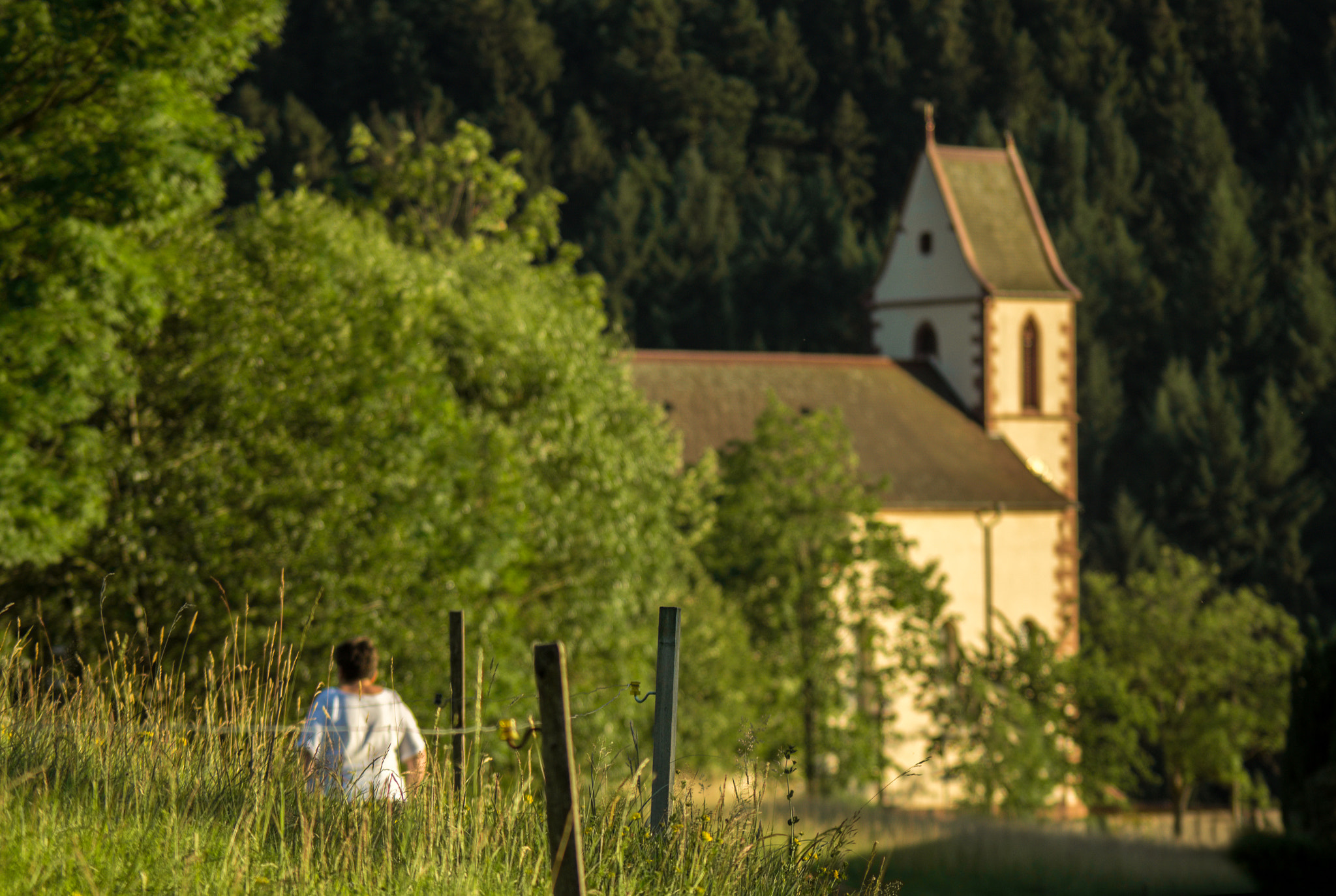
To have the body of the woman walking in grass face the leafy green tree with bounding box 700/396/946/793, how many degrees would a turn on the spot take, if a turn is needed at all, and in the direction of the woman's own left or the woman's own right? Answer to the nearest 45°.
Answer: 0° — they already face it

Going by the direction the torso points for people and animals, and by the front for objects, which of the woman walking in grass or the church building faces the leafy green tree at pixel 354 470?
the woman walking in grass

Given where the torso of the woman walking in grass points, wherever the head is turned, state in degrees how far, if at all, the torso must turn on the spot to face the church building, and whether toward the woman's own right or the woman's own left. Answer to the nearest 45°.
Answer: approximately 45° to the woman's own right

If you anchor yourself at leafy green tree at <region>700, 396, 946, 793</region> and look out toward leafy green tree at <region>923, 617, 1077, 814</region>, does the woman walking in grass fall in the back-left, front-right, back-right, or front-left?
back-right

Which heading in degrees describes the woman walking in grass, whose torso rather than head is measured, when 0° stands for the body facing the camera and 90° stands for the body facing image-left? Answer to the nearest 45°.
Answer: approximately 180°

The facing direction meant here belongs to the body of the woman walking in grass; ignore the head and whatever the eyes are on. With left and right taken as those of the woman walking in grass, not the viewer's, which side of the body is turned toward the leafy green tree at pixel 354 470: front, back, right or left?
front
